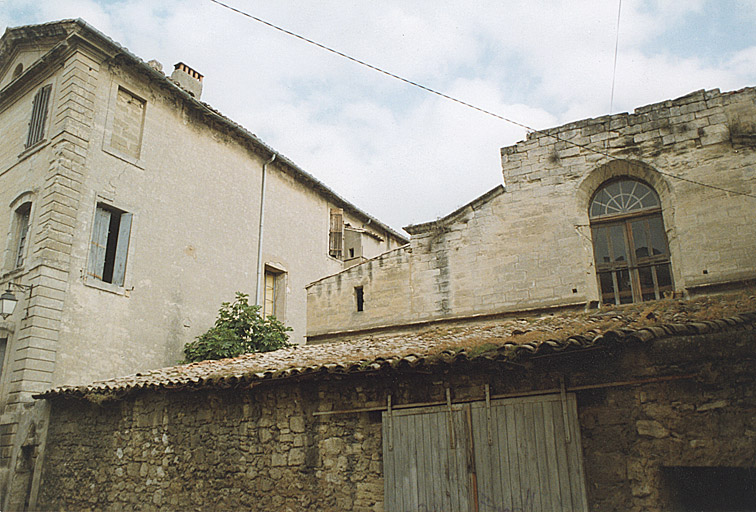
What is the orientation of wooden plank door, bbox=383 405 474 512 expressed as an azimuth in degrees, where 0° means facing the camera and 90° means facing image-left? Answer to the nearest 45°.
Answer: approximately 0°

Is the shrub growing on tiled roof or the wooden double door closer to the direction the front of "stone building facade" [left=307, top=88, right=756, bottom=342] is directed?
the wooden double door

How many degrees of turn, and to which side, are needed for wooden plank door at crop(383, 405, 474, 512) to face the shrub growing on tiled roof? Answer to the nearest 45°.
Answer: approximately 135° to its right

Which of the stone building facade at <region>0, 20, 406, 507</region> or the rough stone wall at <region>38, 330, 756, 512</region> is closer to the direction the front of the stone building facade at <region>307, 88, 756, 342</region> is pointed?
the rough stone wall

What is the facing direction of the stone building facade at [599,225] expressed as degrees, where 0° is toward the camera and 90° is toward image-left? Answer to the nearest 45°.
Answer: approximately 45°

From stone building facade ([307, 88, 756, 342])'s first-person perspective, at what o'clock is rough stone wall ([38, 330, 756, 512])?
The rough stone wall is roughly at 12 o'clock from the stone building facade.

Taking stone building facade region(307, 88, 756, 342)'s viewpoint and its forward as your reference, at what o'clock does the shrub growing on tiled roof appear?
The shrub growing on tiled roof is roughly at 2 o'clock from the stone building facade.

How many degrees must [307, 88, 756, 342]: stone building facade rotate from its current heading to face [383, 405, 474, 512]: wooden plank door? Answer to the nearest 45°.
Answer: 0° — it already faces it

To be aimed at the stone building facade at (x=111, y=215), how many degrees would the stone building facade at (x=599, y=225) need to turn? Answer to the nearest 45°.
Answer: approximately 45° to its right

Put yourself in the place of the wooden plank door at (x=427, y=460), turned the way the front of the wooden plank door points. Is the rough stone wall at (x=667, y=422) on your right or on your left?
on your left
